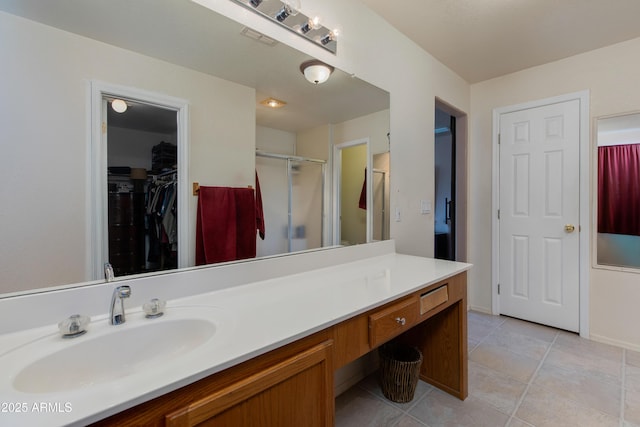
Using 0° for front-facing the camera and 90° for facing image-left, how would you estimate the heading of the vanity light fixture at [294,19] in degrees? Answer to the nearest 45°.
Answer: approximately 315°

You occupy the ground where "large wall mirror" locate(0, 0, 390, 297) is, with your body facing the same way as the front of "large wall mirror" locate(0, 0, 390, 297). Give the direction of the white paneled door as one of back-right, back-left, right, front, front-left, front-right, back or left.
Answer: front-left

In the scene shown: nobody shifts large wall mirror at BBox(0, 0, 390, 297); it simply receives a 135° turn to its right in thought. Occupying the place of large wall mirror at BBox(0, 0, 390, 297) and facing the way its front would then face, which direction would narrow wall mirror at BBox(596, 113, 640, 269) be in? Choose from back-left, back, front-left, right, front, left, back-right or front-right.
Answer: back

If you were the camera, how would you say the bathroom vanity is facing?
facing the viewer and to the right of the viewer

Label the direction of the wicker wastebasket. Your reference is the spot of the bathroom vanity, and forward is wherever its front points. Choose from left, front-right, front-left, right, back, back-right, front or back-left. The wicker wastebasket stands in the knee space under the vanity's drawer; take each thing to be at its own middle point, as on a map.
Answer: left

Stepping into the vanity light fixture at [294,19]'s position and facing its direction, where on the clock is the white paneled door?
The white paneled door is roughly at 10 o'clock from the vanity light fixture.

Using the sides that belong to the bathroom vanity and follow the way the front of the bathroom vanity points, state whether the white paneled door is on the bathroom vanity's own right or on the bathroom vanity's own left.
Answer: on the bathroom vanity's own left

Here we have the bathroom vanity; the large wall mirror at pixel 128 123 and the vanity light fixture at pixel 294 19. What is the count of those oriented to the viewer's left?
0

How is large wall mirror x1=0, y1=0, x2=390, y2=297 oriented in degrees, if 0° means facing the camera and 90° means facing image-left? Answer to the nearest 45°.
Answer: approximately 315°

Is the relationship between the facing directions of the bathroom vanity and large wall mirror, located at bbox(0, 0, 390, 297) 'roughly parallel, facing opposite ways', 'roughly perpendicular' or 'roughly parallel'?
roughly parallel

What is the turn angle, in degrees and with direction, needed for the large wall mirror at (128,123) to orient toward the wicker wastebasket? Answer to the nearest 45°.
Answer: approximately 45° to its left

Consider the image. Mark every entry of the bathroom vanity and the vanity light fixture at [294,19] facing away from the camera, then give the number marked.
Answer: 0

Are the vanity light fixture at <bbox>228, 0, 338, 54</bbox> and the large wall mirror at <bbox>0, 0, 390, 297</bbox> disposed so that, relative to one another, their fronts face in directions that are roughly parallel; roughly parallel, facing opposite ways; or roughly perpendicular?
roughly parallel

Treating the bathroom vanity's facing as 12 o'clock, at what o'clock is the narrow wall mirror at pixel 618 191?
The narrow wall mirror is roughly at 10 o'clock from the bathroom vanity.
